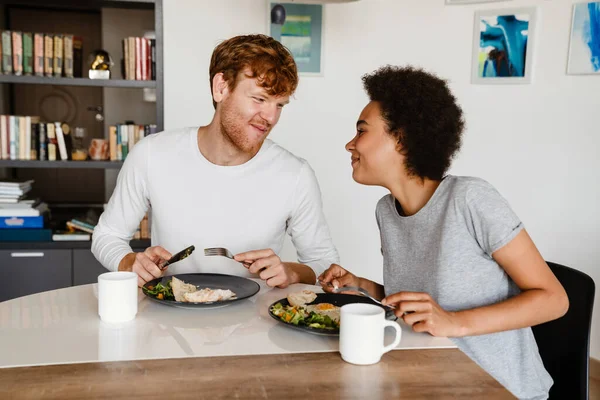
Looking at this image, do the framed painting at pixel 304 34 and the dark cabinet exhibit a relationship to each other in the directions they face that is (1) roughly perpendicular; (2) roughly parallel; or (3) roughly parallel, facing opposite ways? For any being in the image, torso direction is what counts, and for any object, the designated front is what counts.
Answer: roughly parallel

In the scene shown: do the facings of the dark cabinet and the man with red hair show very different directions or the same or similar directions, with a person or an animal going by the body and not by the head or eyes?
same or similar directions

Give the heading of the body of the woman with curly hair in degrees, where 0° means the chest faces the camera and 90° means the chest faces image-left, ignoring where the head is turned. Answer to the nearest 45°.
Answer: approximately 45°

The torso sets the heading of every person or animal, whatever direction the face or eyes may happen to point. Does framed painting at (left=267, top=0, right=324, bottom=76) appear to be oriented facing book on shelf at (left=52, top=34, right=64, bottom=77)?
no

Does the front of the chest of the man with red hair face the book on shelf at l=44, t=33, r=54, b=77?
no

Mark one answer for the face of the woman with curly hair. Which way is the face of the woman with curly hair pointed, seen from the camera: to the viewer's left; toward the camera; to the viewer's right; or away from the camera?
to the viewer's left

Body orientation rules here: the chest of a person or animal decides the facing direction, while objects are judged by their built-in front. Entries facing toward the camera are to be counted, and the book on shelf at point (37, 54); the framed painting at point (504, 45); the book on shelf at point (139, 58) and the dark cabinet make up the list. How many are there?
4

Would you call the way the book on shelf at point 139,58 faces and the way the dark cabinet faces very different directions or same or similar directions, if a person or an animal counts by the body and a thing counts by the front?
same or similar directions

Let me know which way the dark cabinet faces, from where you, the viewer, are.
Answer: facing the viewer

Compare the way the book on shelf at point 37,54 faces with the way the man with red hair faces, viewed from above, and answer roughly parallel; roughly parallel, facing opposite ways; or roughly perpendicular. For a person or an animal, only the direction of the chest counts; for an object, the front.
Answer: roughly parallel

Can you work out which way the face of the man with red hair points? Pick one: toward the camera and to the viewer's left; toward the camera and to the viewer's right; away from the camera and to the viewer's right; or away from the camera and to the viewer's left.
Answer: toward the camera and to the viewer's right

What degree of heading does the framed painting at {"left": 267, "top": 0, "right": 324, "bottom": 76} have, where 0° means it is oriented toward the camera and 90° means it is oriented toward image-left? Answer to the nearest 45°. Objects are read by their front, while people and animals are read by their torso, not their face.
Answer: approximately 0°

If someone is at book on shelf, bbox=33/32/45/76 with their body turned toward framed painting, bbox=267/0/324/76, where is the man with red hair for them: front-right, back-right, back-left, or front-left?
front-right

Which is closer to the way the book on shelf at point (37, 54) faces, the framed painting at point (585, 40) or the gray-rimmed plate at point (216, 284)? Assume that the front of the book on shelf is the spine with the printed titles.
the gray-rimmed plate

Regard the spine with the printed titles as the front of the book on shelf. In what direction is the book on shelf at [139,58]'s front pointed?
toward the camera
